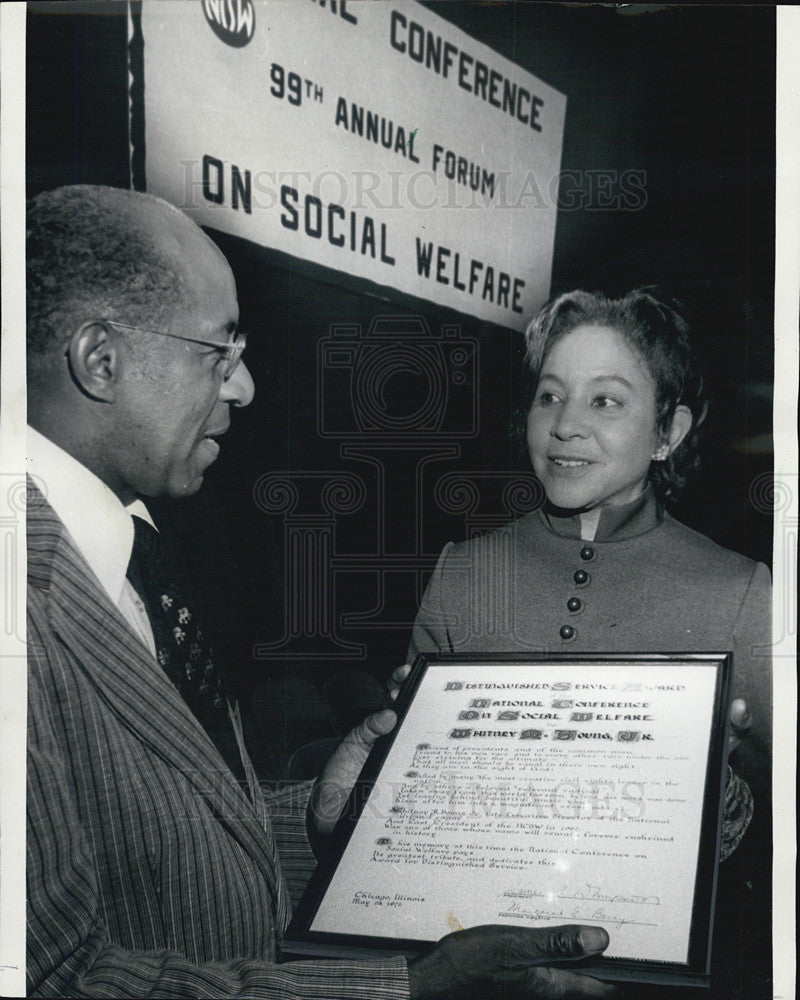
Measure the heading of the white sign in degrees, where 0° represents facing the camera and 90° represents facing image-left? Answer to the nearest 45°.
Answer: approximately 315°

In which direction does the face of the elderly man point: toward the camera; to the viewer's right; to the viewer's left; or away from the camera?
to the viewer's right

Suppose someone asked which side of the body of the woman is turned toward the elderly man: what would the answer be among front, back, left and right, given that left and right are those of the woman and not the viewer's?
right

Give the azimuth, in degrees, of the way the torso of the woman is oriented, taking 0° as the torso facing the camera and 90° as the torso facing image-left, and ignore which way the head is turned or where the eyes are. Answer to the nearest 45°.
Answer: approximately 0°

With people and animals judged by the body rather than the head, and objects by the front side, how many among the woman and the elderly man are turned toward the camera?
1

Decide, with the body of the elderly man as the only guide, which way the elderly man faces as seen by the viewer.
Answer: to the viewer's right
